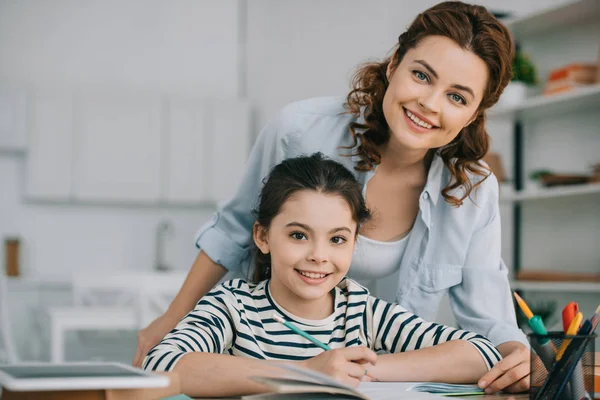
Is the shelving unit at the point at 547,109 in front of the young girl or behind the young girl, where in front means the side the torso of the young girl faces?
behind

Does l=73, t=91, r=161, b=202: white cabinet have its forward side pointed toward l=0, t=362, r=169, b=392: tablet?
yes

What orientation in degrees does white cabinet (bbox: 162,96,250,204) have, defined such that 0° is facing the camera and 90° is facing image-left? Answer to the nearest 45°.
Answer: approximately 0°

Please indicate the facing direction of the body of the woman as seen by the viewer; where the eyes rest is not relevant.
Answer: toward the camera

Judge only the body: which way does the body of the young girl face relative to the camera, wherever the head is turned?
toward the camera
